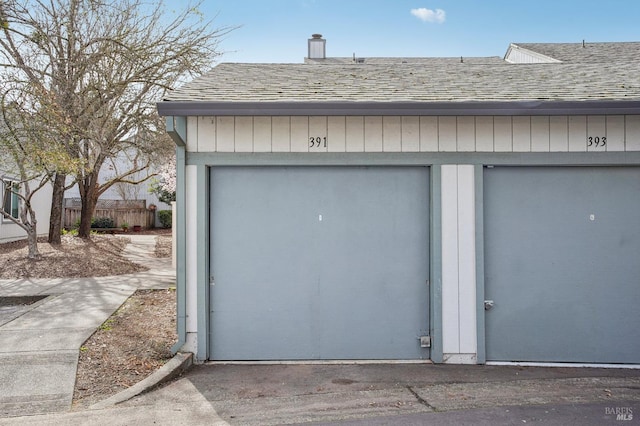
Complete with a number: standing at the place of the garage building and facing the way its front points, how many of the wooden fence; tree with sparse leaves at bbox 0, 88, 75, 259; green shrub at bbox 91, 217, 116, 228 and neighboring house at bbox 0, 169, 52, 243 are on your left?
0

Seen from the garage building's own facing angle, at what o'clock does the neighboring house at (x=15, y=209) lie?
The neighboring house is roughly at 4 o'clock from the garage building.

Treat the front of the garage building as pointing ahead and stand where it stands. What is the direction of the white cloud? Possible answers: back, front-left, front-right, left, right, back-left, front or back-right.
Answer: back

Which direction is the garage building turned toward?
toward the camera

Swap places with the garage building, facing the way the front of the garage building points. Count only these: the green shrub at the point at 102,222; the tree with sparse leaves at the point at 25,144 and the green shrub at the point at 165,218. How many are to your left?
0

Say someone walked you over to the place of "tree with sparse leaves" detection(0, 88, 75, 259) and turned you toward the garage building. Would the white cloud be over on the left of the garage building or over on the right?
left

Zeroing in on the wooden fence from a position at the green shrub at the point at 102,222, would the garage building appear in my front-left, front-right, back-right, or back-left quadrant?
back-right

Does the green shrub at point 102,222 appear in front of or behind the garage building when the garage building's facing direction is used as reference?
behind

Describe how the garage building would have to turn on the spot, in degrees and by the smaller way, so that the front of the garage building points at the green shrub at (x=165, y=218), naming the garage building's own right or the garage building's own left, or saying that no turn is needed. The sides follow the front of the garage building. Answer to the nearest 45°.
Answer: approximately 135° to the garage building's own right

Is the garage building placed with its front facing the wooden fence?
no

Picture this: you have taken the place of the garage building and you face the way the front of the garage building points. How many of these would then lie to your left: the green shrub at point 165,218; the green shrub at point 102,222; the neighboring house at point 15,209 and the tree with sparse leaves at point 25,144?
0

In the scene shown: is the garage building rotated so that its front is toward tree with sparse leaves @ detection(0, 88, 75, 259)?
no
